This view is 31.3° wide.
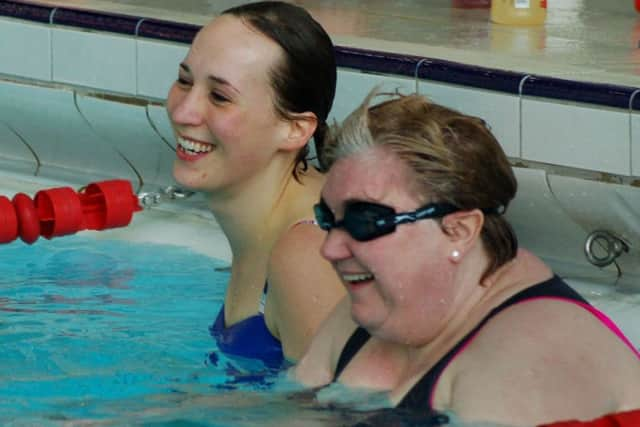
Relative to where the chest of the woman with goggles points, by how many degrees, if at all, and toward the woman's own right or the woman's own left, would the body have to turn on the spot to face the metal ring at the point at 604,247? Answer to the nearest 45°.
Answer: approximately 135° to the woman's own right

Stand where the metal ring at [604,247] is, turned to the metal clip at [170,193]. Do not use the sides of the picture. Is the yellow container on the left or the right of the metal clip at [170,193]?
right

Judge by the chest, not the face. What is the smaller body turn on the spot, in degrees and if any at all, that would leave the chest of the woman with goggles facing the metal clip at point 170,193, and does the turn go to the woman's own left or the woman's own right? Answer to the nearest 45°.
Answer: approximately 90° to the woman's own right

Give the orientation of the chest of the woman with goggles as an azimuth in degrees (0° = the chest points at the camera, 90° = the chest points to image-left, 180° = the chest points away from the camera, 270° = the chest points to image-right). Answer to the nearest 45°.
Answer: approximately 45°

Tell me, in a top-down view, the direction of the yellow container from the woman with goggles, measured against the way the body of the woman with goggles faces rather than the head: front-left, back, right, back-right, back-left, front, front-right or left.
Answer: back-right
